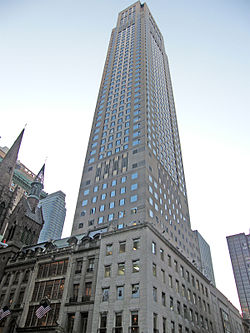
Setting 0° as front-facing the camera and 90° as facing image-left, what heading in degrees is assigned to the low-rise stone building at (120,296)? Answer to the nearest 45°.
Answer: approximately 45°
